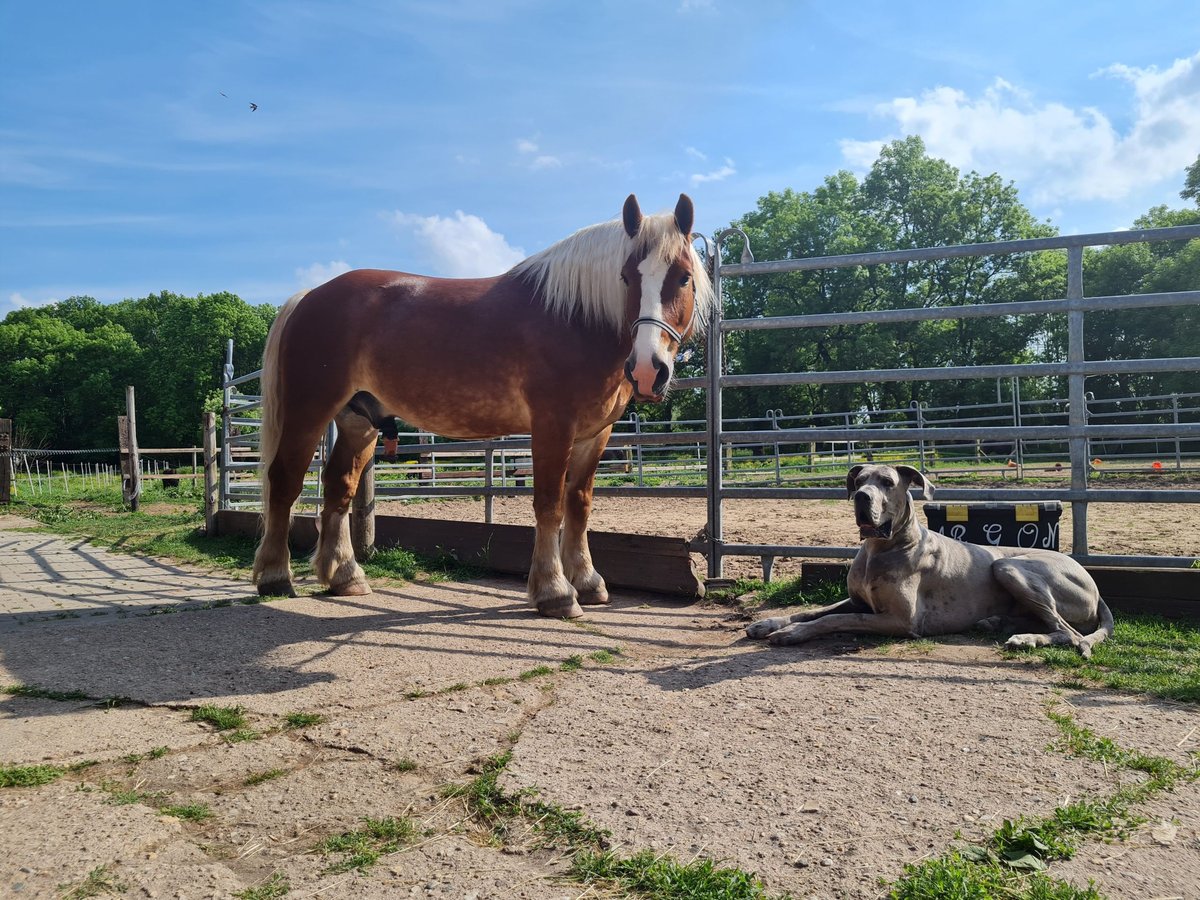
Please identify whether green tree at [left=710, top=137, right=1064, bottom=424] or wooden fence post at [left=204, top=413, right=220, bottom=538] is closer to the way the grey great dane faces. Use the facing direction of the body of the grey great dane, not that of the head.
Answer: the wooden fence post

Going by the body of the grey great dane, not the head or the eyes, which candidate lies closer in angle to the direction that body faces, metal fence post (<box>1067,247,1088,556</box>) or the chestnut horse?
the chestnut horse

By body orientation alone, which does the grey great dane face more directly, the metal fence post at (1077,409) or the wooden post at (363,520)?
the wooden post

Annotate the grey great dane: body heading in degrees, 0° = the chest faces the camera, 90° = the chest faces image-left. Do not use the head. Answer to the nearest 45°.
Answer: approximately 90°

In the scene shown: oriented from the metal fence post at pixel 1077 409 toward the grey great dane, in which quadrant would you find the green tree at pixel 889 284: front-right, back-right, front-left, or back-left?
back-right

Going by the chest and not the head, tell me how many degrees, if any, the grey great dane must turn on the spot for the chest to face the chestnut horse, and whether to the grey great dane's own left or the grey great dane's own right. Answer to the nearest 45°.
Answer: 0° — it already faces it

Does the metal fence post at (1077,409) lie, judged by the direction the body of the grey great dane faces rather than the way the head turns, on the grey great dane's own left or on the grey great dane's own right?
on the grey great dane's own right
